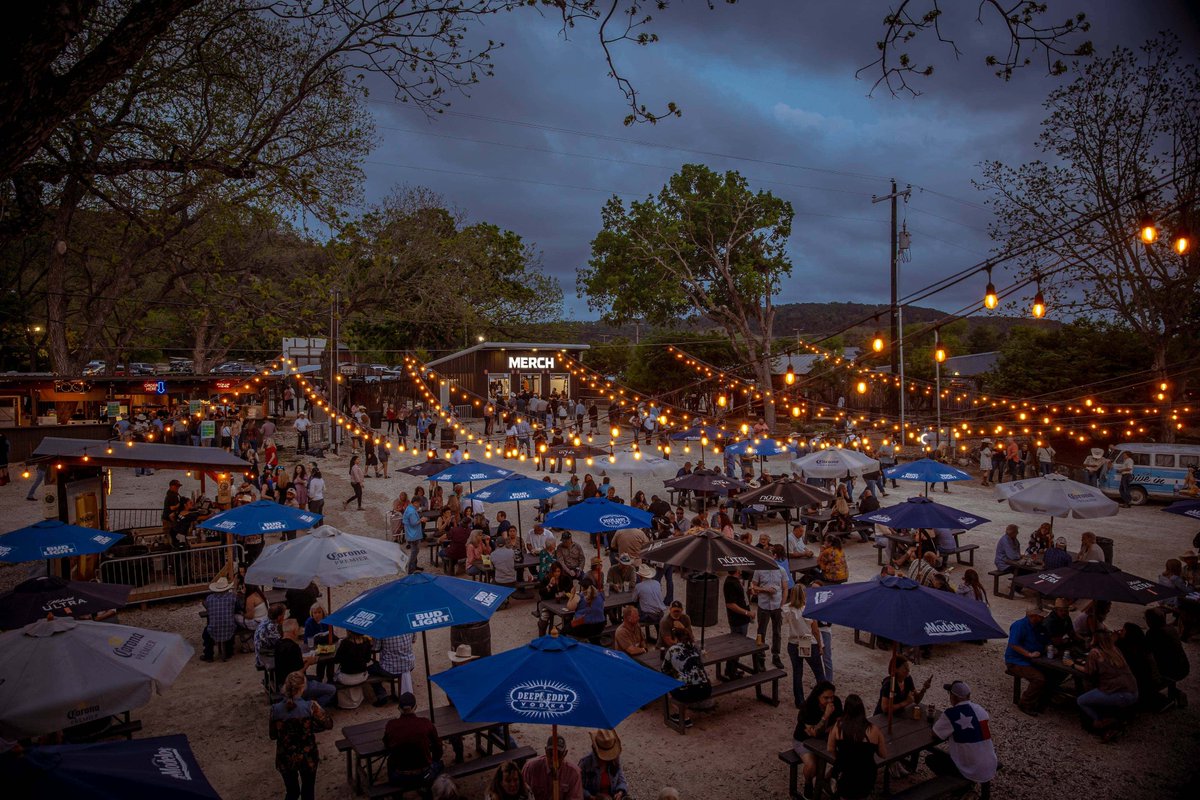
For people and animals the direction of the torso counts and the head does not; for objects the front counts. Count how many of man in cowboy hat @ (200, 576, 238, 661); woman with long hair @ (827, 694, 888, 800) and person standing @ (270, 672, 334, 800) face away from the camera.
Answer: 3

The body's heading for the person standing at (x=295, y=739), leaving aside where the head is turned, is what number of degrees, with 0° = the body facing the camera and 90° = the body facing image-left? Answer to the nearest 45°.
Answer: approximately 180°

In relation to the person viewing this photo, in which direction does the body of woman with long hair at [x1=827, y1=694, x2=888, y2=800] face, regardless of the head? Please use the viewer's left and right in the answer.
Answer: facing away from the viewer

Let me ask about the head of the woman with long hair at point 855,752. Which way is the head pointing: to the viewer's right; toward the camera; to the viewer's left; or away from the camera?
away from the camera

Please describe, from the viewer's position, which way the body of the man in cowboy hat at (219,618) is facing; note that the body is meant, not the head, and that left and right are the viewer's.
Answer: facing away from the viewer

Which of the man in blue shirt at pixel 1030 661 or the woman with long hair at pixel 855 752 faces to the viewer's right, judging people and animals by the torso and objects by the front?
the man in blue shirt

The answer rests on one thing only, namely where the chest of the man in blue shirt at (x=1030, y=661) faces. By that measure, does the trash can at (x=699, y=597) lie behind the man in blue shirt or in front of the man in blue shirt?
behind

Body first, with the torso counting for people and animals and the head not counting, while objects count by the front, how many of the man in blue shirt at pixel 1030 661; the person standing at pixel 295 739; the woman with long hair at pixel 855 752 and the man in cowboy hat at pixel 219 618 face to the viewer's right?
1

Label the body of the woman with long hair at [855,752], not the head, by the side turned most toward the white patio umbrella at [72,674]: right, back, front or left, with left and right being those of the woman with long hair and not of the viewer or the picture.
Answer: left

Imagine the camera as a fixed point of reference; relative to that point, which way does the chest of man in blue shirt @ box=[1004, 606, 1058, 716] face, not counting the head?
to the viewer's right

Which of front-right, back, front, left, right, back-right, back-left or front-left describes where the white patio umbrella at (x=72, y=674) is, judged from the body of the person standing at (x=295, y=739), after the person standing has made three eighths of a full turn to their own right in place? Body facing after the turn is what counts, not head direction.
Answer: back-right

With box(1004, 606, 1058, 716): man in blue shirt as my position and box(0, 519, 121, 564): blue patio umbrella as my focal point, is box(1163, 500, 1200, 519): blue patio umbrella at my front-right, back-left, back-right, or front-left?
back-right

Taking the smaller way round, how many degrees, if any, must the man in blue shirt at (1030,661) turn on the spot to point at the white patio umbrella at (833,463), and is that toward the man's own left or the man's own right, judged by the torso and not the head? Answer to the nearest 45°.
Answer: approximately 135° to the man's own left

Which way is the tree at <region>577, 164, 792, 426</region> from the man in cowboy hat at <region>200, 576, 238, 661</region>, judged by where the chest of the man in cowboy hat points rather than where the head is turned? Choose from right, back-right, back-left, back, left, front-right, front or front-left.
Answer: front-right

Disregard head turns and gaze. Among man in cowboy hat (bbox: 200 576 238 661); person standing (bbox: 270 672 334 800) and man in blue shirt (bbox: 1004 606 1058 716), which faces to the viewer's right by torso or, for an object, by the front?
the man in blue shirt

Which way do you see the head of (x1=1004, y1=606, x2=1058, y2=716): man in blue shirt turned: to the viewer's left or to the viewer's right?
to the viewer's right

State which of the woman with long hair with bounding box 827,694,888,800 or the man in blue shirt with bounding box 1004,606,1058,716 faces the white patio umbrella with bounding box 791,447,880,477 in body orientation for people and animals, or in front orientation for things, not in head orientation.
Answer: the woman with long hair

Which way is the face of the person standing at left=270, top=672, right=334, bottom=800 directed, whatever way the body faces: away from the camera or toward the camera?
away from the camera

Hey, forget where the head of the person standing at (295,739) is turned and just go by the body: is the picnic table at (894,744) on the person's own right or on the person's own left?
on the person's own right
